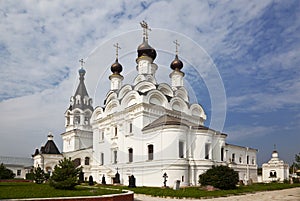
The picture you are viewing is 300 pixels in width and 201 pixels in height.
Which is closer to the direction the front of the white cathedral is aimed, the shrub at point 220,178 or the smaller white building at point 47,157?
the smaller white building

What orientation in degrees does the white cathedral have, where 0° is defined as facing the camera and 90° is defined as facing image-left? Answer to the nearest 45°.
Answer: approximately 135°

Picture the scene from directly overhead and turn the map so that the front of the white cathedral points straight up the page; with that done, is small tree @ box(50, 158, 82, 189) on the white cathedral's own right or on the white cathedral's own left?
on the white cathedral's own left

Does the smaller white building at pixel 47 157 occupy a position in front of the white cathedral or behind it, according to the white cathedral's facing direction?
in front

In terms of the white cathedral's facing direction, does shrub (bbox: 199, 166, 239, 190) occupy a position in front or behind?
behind
